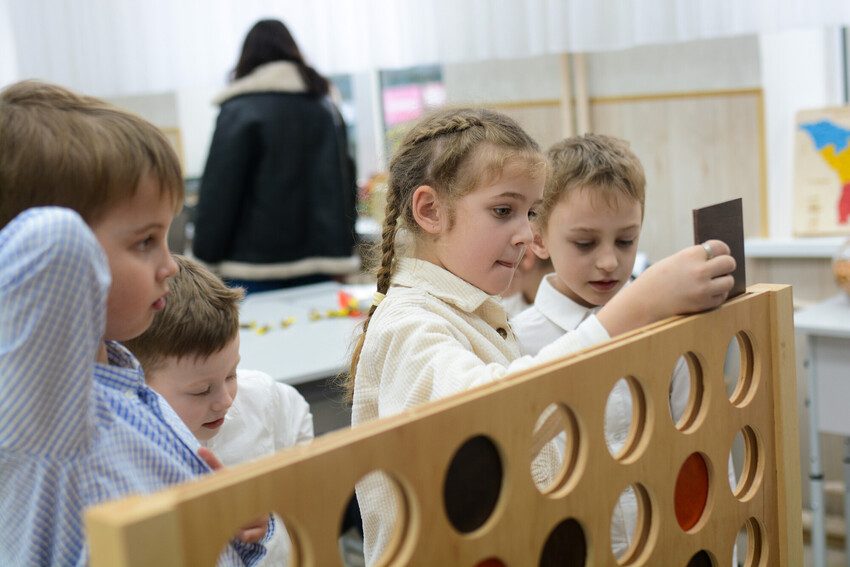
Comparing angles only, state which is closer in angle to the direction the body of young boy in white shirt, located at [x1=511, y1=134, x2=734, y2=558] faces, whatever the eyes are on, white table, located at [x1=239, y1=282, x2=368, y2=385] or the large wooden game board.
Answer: the large wooden game board

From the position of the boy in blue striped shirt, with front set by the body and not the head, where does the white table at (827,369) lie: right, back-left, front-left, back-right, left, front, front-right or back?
front-left

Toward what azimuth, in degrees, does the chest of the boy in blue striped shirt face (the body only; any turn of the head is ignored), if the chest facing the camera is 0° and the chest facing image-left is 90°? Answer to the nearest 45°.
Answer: approximately 270°

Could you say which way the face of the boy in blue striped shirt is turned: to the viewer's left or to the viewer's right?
to the viewer's right

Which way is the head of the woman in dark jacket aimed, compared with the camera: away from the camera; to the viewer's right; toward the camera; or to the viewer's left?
away from the camera

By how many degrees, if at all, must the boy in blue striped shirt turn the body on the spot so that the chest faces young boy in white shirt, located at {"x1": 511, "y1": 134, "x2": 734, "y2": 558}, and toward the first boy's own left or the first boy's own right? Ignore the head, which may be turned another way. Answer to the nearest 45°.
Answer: approximately 45° to the first boy's own left

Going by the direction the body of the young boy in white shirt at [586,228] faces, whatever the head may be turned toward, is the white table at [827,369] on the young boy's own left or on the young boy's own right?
on the young boy's own left

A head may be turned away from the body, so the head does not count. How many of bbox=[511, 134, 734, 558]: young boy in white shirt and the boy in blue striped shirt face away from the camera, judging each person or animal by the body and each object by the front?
0

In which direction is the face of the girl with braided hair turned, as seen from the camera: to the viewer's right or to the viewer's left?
to the viewer's right
